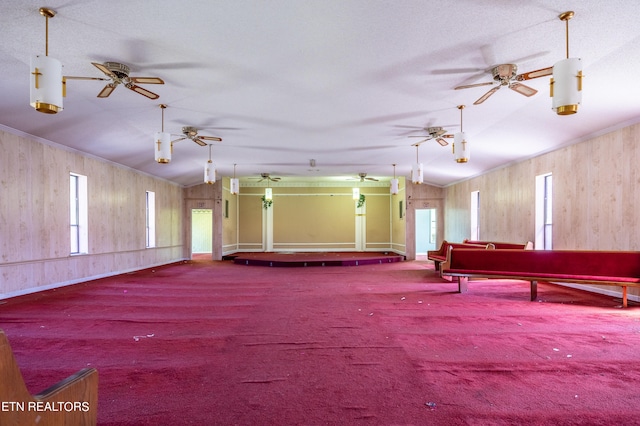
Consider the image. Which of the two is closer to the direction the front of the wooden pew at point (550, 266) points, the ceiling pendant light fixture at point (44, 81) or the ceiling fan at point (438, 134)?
the ceiling pendant light fixture

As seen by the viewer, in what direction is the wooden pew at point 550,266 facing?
toward the camera

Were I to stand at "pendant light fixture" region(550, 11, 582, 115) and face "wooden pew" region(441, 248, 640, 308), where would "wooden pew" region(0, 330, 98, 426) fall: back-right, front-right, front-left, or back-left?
back-left

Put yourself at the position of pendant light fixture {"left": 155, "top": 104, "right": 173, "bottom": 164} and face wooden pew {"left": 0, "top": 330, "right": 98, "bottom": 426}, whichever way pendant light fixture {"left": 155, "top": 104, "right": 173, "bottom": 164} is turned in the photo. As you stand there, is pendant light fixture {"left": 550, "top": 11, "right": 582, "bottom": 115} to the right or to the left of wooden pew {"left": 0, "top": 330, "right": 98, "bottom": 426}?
left

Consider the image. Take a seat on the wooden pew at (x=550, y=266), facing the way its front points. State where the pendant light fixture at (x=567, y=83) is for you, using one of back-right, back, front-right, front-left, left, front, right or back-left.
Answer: front

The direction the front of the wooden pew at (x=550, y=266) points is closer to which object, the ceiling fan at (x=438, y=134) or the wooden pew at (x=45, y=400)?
the wooden pew

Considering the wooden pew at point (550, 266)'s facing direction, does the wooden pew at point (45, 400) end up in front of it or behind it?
in front
